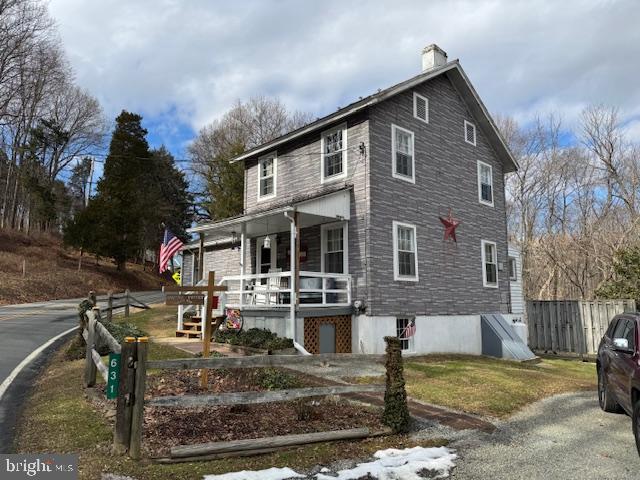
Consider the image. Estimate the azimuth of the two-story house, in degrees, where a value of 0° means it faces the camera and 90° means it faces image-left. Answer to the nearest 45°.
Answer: approximately 45°

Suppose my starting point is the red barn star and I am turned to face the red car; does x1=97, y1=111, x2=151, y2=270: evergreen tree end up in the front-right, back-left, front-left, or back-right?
back-right

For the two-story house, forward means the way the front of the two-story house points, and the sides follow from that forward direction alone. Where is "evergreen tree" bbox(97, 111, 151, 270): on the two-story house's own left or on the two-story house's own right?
on the two-story house's own right

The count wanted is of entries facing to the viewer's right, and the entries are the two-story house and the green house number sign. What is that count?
0

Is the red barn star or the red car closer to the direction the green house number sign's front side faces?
the red car

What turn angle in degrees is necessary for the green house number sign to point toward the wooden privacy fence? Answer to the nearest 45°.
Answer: approximately 135° to its left

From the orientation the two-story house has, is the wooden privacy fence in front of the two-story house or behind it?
behind

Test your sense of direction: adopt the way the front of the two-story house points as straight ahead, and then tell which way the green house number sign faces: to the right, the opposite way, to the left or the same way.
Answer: to the left

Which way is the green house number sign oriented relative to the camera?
toward the camera

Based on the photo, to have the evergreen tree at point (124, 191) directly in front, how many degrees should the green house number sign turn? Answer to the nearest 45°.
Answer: approximately 180°

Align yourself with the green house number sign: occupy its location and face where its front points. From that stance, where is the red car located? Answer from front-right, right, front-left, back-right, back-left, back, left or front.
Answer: left

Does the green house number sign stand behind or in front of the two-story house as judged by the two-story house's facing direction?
in front

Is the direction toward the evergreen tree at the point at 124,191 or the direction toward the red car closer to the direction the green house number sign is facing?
the red car
